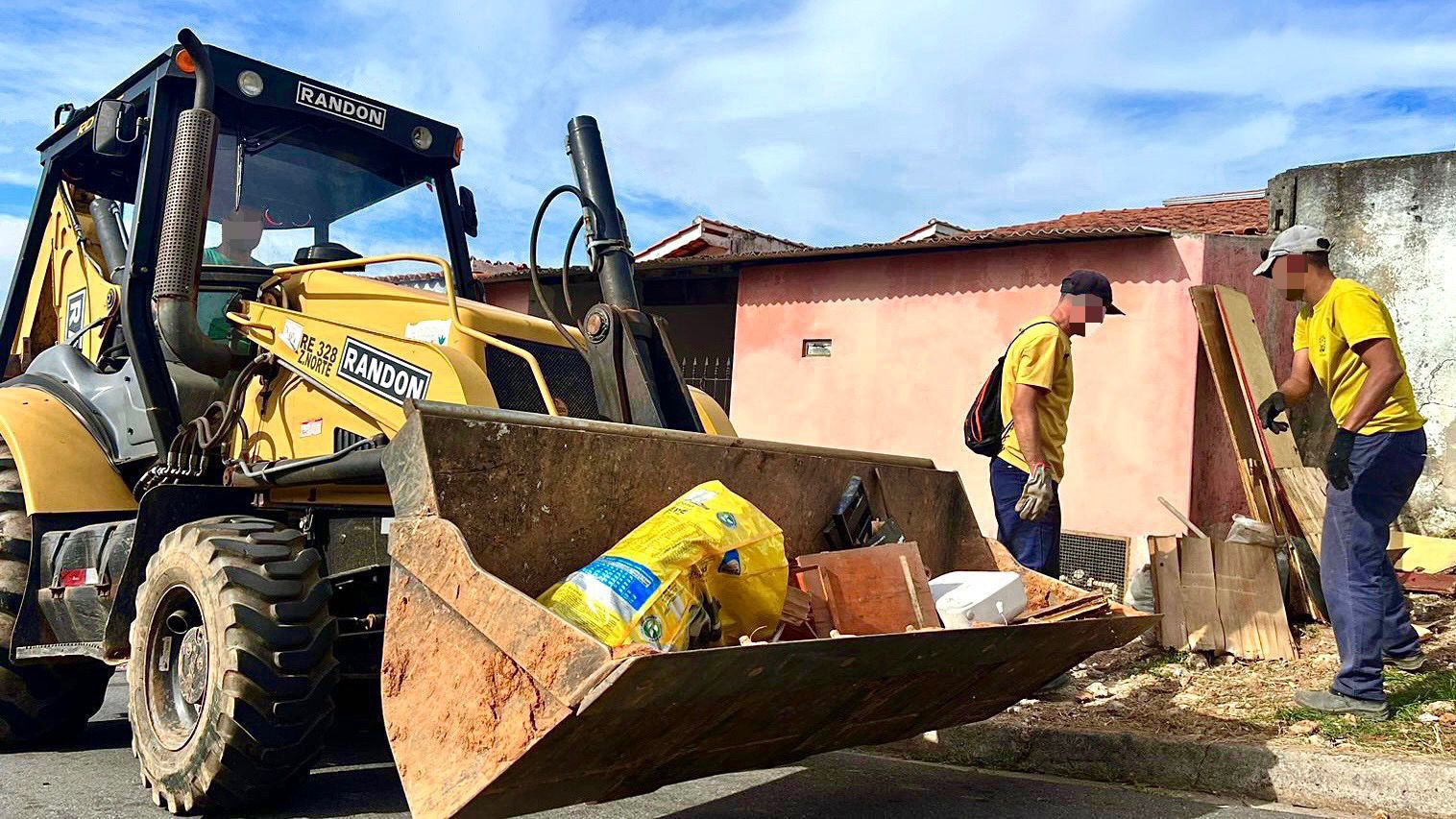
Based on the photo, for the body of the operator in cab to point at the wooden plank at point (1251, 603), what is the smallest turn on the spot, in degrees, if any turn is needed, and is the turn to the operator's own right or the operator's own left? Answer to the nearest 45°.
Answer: approximately 45° to the operator's own left

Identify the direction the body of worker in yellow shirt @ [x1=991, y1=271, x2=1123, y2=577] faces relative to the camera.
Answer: to the viewer's right

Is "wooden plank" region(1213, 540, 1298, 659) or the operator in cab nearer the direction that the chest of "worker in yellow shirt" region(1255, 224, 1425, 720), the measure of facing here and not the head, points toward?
the operator in cab

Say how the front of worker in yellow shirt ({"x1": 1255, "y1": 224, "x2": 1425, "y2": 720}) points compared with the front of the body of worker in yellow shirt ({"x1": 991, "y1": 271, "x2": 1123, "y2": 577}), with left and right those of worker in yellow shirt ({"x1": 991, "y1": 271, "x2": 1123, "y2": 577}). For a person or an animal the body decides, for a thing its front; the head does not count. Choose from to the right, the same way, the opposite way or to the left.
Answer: the opposite way

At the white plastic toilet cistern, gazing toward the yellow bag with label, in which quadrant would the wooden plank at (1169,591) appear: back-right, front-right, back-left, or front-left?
back-right

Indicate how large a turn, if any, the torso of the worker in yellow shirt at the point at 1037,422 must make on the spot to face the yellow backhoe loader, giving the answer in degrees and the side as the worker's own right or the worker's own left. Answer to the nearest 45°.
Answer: approximately 135° to the worker's own right

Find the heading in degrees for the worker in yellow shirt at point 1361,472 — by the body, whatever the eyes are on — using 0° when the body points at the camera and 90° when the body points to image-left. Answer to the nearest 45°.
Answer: approximately 90°

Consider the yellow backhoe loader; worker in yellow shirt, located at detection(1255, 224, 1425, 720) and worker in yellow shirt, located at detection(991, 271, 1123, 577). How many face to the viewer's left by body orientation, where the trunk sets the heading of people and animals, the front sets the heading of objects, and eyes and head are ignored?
1

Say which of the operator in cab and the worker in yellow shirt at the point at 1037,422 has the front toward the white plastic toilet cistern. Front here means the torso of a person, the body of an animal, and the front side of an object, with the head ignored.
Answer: the operator in cab

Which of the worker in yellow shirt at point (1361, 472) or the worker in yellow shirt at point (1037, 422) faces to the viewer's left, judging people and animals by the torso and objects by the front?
the worker in yellow shirt at point (1361, 472)

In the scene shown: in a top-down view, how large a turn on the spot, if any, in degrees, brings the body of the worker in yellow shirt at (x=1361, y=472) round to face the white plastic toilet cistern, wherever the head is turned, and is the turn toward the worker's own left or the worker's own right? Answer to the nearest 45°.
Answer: approximately 45° to the worker's own left

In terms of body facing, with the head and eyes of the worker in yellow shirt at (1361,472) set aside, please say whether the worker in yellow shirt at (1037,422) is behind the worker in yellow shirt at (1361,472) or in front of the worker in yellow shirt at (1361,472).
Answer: in front

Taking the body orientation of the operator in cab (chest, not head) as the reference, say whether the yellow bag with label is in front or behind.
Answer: in front
